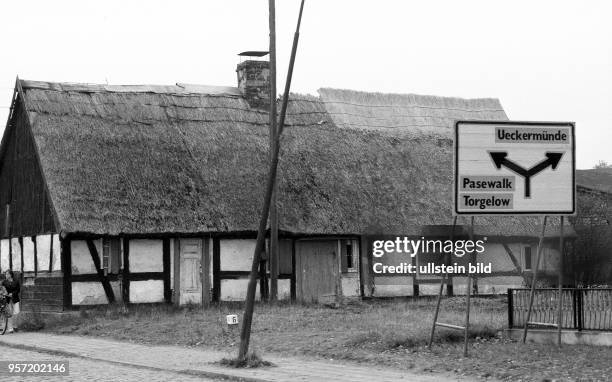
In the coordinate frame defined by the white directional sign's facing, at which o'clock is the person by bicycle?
The person by bicycle is roughly at 4 o'clock from the white directional sign.

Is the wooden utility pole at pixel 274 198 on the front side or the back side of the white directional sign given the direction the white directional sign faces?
on the back side

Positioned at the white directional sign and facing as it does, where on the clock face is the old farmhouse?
The old farmhouse is roughly at 5 o'clock from the white directional sign.

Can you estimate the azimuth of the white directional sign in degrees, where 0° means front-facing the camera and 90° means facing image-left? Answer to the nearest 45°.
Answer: approximately 0°
